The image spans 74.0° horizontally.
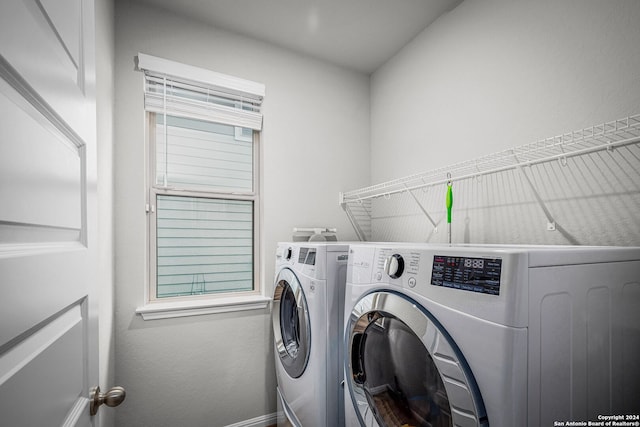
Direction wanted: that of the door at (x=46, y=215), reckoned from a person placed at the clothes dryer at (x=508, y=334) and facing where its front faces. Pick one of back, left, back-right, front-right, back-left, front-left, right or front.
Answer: front

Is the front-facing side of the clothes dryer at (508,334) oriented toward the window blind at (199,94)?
no

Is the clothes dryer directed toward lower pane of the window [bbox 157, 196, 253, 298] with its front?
no

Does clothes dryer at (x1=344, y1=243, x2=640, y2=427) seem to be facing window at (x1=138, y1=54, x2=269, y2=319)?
no

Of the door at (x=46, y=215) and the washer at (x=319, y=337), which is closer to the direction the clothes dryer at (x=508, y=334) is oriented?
the door

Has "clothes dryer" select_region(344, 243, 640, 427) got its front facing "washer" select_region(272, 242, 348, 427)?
no

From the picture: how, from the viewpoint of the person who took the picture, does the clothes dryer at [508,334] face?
facing the viewer and to the left of the viewer
